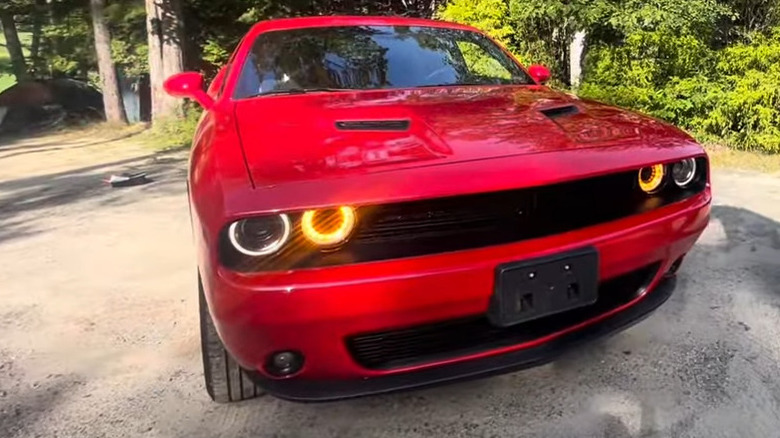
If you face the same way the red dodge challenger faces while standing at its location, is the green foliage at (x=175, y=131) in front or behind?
behind

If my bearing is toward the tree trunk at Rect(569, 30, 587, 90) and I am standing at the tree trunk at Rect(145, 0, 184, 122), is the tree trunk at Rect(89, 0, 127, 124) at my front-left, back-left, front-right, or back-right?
back-left

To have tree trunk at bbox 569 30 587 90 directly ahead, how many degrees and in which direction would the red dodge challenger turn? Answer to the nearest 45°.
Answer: approximately 135° to its left

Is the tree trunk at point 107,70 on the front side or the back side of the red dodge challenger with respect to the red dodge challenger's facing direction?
on the back side

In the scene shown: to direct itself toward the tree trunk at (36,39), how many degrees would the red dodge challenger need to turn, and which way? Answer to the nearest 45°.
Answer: approximately 180°

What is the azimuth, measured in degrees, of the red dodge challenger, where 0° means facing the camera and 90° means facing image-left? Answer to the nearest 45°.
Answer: approximately 315°

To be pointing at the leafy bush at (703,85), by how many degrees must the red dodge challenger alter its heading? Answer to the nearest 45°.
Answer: approximately 90° to its left

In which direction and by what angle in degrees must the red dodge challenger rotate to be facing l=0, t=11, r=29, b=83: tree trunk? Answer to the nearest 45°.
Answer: approximately 180°
